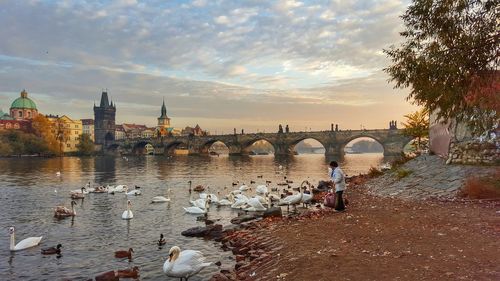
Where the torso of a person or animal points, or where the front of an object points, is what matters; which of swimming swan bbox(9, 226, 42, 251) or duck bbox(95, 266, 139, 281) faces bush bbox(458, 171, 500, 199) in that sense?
the duck

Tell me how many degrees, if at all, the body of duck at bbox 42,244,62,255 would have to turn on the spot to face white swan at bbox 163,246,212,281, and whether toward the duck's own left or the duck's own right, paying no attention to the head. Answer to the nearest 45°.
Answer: approximately 45° to the duck's own right

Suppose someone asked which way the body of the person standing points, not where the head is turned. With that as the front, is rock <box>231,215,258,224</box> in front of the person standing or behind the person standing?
in front

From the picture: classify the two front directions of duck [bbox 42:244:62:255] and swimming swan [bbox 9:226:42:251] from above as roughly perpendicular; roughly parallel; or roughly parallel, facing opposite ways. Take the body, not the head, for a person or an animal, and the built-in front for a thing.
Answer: roughly parallel, facing opposite ways

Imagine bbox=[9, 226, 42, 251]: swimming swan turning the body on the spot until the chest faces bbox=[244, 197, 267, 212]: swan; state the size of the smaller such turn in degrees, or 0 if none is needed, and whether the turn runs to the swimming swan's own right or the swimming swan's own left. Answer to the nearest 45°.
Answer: approximately 180°

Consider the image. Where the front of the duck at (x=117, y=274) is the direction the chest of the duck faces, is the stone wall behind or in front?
in front

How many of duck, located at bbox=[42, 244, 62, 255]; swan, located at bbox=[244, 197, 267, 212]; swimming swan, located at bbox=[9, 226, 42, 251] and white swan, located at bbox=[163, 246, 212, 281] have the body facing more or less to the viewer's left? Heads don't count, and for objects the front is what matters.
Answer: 3

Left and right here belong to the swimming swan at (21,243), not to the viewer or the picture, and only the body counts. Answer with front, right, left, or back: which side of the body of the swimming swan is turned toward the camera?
left

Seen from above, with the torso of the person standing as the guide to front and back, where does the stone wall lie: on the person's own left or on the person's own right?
on the person's own right

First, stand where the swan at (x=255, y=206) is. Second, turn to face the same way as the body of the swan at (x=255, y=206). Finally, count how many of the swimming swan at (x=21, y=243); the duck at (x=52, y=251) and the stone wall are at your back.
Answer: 2

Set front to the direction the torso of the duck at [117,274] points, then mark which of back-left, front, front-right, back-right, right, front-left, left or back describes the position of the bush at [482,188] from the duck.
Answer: front

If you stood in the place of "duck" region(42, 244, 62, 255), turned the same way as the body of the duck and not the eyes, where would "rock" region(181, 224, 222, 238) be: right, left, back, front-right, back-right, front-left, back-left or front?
front

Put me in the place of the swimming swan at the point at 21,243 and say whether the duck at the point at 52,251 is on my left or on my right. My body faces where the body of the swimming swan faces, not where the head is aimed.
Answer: on my left

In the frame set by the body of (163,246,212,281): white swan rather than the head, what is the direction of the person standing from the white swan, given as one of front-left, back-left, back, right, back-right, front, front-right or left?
back-right
